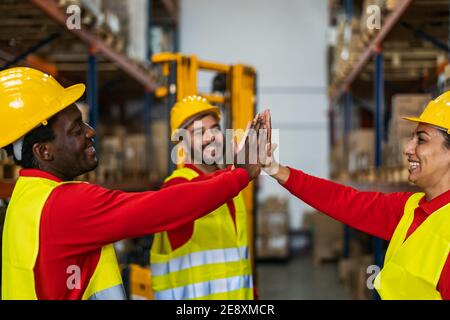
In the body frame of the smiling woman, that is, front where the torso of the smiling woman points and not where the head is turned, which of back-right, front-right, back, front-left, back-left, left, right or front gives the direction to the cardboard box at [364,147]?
back-right

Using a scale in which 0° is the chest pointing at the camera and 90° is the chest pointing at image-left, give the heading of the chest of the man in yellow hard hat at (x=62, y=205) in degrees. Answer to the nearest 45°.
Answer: approximately 270°

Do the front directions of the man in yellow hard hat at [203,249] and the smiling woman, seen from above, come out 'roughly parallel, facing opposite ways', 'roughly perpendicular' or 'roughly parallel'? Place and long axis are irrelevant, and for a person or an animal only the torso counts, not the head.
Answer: roughly perpendicular

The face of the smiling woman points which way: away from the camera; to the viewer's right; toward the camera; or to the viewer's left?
to the viewer's left

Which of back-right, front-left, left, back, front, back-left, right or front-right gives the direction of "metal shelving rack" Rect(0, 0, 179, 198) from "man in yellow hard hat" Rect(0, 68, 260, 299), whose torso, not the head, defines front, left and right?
left

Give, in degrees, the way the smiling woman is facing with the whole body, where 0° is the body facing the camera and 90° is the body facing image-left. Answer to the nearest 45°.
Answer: approximately 45°

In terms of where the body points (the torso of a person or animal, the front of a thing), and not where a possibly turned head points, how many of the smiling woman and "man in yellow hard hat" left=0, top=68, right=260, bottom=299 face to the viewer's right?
1

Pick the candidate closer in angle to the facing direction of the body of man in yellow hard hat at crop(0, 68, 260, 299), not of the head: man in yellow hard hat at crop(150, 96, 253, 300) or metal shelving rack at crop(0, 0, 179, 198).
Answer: the man in yellow hard hat

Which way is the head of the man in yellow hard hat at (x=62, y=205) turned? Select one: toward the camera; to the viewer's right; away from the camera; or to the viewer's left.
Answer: to the viewer's right

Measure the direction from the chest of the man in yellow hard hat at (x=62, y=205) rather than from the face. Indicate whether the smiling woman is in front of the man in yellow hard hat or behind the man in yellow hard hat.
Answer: in front

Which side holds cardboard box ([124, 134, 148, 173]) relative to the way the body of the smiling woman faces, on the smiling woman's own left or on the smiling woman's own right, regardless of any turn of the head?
on the smiling woman's own right

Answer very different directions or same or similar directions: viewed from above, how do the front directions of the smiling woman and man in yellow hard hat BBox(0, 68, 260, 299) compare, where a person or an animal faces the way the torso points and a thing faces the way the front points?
very different directions

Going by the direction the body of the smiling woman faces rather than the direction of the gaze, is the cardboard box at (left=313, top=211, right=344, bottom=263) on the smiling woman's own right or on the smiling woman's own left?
on the smiling woman's own right
